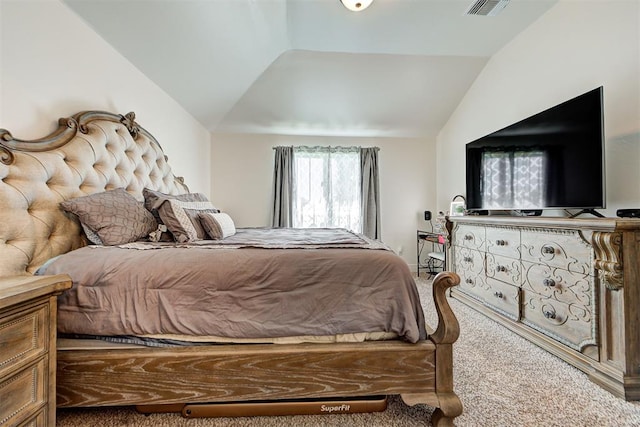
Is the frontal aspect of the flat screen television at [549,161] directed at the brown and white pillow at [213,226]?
yes

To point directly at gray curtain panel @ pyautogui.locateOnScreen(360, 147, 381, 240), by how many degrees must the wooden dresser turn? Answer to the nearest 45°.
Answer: approximately 90° to its right

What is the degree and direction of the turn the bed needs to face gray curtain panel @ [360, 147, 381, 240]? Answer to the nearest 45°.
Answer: approximately 45° to its left

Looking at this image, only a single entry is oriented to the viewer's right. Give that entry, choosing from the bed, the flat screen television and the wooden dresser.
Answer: the bed

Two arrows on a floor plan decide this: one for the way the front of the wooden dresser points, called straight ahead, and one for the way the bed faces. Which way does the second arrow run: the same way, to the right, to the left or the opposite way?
the opposite way

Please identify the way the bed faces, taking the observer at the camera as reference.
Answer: facing to the right of the viewer

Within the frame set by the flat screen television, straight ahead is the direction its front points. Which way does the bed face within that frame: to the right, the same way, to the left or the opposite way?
the opposite way

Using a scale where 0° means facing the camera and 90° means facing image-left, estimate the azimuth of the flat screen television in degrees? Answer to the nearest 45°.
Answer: approximately 45°

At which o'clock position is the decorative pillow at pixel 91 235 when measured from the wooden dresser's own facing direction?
The decorative pillow is roughly at 12 o'clock from the wooden dresser.
